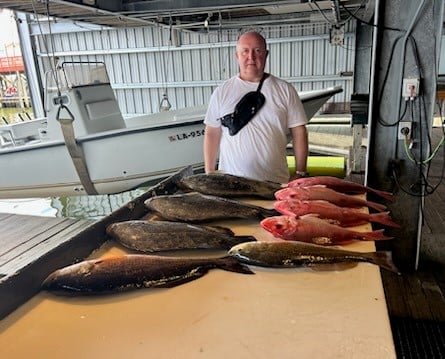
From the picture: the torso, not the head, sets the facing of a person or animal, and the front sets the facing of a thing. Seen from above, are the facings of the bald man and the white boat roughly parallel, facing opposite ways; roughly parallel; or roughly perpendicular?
roughly perpendicular

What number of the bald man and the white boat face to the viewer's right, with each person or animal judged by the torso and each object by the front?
1

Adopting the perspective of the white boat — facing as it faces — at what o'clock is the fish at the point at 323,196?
The fish is roughly at 2 o'clock from the white boat.

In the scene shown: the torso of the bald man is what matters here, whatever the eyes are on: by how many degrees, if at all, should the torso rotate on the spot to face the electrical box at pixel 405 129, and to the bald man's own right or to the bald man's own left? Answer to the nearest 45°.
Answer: approximately 90° to the bald man's own left

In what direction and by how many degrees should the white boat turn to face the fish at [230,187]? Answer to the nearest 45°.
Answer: approximately 90° to its right

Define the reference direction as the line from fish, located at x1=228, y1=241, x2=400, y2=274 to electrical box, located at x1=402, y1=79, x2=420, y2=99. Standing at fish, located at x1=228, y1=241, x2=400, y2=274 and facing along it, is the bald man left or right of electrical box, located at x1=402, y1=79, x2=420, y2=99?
left

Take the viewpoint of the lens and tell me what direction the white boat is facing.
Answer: facing to the right of the viewer

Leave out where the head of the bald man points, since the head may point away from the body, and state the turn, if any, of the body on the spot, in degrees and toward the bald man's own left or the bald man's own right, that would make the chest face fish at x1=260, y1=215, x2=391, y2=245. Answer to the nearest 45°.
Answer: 0° — they already face it

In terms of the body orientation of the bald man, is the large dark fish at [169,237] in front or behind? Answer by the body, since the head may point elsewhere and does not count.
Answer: in front

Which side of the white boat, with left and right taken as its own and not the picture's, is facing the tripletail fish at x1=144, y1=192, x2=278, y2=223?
right

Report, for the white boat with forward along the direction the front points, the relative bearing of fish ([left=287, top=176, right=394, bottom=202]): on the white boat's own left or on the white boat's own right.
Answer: on the white boat's own right

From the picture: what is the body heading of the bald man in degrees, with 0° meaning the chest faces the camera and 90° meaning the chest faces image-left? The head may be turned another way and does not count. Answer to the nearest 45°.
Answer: approximately 0°

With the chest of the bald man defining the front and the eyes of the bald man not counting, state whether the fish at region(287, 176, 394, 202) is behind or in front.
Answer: in front
